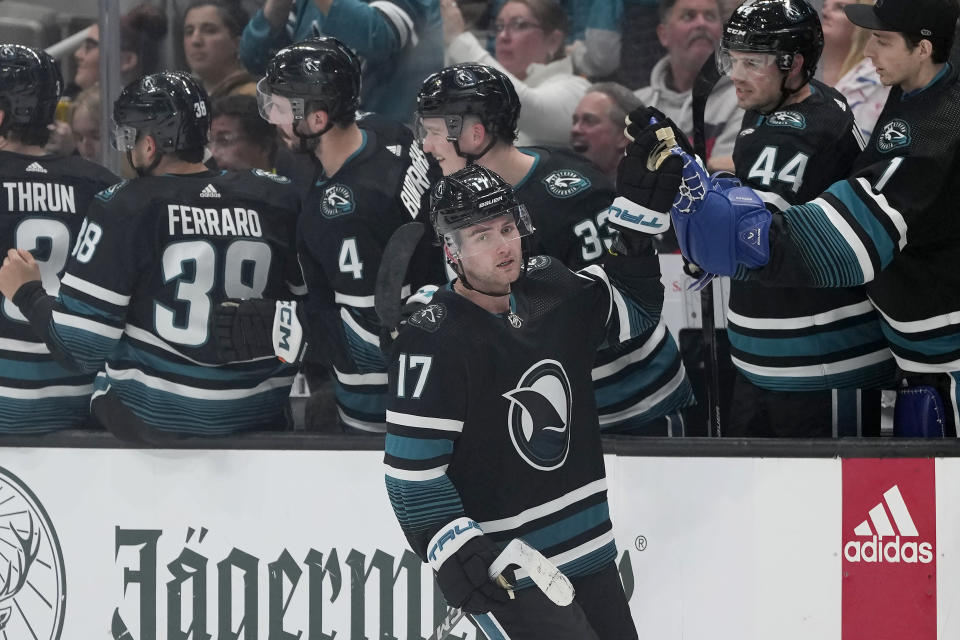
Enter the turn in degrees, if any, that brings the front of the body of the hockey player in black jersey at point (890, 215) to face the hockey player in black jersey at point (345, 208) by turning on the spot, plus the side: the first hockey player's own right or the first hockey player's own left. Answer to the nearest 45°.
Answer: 0° — they already face them

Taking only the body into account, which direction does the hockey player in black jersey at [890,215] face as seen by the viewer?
to the viewer's left

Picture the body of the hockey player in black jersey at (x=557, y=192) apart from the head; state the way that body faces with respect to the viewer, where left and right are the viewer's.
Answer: facing to the left of the viewer

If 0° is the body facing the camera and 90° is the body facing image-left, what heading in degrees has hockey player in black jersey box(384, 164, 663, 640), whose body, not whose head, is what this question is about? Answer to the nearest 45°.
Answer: approximately 315°

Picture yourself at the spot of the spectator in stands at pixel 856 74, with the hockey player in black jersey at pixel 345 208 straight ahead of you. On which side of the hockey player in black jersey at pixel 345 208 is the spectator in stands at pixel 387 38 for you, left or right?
right

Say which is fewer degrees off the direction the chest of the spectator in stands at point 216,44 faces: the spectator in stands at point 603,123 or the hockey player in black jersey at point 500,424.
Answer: the hockey player in black jersey

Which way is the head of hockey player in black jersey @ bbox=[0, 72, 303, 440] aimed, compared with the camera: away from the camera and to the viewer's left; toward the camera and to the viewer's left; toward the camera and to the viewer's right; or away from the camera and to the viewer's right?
away from the camera and to the viewer's left
